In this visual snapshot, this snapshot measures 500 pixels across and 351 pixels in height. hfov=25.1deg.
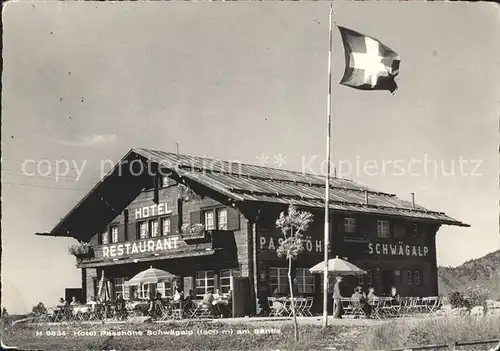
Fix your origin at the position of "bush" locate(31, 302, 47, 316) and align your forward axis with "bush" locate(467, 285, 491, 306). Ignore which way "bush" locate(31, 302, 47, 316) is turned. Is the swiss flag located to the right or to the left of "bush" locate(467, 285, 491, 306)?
right
